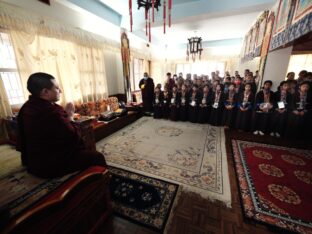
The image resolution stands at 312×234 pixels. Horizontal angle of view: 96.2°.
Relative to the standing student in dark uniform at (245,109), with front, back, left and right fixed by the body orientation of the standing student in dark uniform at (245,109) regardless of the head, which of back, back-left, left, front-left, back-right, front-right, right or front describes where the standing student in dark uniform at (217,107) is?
front-right

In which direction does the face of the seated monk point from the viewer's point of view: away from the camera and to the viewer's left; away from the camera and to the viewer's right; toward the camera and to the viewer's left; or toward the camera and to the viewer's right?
away from the camera and to the viewer's right

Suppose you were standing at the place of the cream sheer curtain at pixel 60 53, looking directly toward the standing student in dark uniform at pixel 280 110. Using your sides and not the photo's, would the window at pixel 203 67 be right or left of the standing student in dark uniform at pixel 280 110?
left

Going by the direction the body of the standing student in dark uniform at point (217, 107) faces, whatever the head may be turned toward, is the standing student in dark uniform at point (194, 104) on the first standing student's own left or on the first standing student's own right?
on the first standing student's own right

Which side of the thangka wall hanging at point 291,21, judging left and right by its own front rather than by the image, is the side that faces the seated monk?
front

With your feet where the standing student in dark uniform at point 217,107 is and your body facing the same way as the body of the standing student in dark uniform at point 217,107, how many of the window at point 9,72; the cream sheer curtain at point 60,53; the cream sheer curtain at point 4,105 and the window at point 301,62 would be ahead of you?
3

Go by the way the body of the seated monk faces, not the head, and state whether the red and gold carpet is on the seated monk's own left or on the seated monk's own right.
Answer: on the seated monk's own right

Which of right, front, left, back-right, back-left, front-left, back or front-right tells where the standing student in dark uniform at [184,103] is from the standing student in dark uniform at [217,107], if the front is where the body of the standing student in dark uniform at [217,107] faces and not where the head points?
front-right

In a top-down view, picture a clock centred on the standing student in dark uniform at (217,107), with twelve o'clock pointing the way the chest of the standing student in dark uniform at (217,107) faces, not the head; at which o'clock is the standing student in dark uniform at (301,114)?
the standing student in dark uniform at (301,114) is roughly at 8 o'clock from the standing student in dark uniform at (217,107).

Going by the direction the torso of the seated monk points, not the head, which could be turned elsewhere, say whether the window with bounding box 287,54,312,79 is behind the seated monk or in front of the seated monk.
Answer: in front
